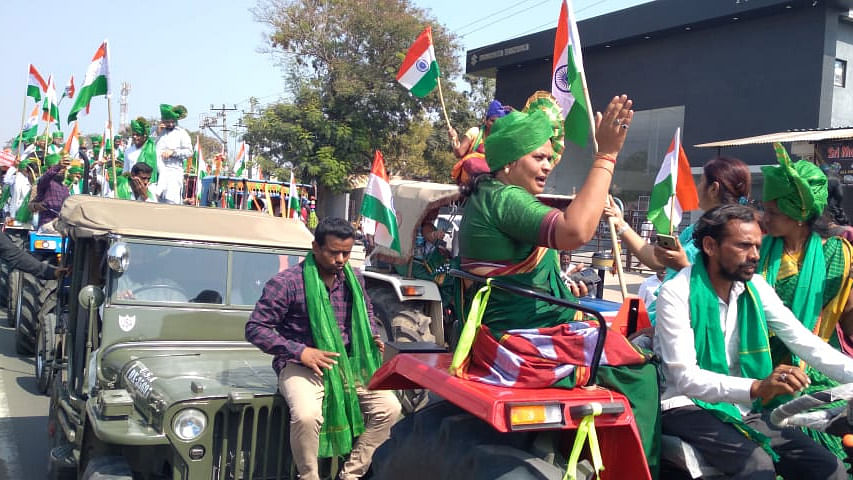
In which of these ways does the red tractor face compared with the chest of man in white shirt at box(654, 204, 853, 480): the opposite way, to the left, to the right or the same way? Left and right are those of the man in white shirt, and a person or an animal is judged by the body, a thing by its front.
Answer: the same way

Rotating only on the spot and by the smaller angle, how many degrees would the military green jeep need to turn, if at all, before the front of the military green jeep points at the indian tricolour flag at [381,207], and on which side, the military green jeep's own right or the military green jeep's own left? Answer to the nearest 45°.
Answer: approximately 90° to the military green jeep's own left

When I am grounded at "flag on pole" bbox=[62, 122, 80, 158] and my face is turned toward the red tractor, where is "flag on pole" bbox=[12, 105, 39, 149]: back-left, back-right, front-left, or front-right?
back-right

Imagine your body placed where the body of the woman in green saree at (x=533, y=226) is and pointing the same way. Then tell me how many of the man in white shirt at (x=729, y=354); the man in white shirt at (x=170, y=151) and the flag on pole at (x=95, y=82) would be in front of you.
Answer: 1

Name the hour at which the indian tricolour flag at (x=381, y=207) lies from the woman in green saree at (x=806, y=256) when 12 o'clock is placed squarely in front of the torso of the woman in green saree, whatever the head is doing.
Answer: The indian tricolour flag is roughly at 3 o'clock from the woman in green saree.

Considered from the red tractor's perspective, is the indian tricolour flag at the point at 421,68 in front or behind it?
behind

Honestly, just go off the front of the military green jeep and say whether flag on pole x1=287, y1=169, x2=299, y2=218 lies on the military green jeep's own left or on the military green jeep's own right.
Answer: on the military green jeep's own left

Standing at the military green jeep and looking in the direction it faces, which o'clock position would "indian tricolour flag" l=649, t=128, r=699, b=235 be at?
The indian tricolour flag is roughly at 10 o'clock from the military green jeep.

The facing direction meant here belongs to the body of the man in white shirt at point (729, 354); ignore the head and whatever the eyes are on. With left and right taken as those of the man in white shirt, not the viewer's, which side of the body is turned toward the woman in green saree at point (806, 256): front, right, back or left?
left

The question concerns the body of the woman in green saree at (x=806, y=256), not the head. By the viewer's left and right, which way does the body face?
facing the viewer and to the left of the viewer

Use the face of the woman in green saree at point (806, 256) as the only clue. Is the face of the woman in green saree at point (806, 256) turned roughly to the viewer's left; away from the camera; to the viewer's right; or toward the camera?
to the viewer's left

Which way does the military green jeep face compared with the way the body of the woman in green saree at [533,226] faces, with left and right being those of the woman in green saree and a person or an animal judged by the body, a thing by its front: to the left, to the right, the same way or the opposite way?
the same way

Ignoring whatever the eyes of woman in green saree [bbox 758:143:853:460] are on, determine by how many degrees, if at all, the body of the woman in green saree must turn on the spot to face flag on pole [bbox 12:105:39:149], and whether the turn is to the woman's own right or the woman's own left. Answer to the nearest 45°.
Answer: approximately 90° to the woman's own right

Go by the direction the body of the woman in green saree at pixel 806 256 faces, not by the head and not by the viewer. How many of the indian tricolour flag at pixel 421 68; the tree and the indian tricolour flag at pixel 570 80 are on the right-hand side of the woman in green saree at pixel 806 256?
3
